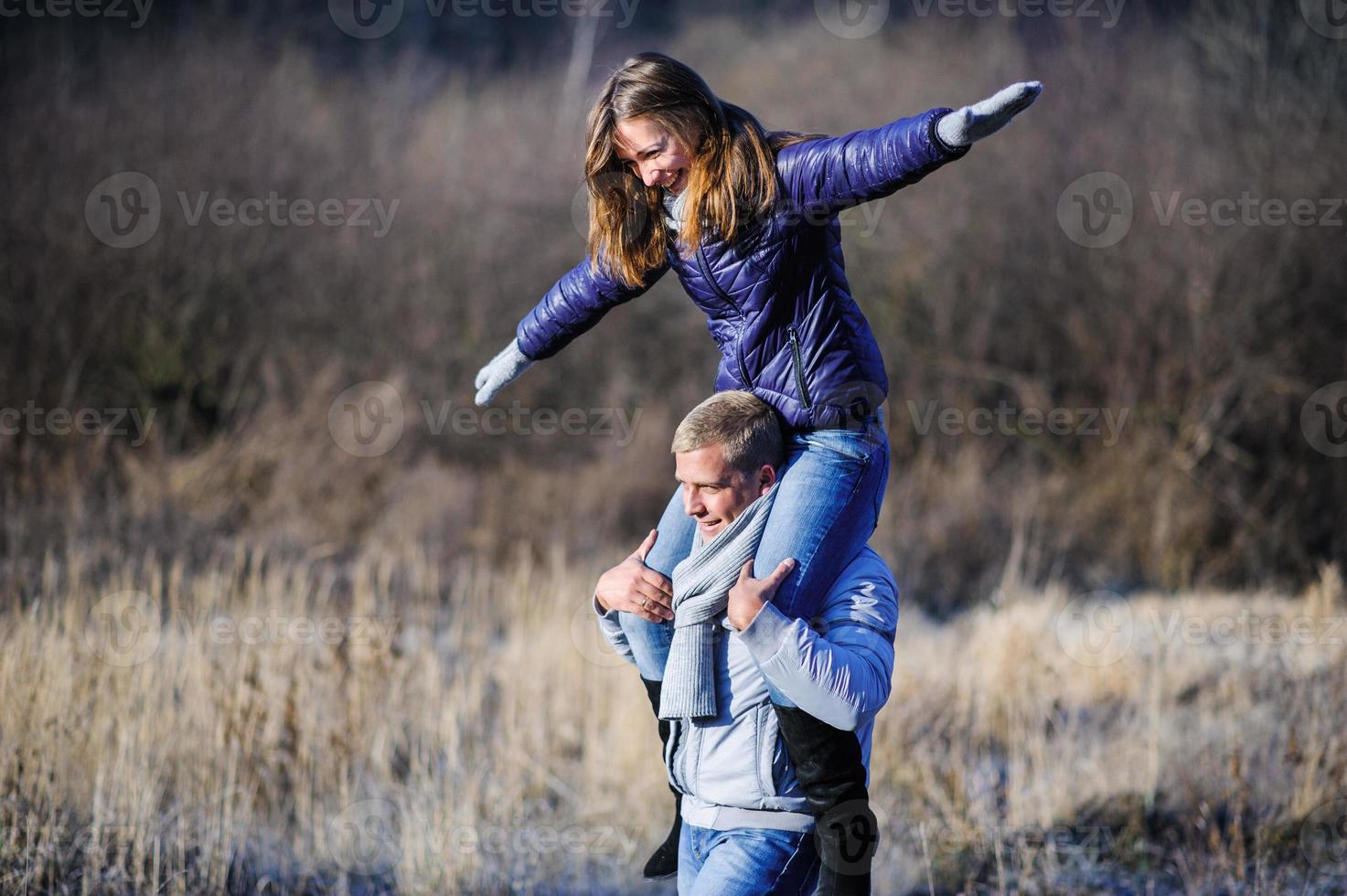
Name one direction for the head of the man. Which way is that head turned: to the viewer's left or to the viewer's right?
to the viewer's left

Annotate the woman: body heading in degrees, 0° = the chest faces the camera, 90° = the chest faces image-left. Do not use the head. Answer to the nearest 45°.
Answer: approximately 45°
